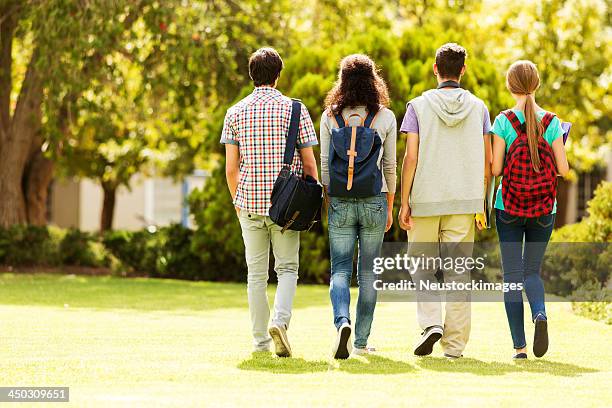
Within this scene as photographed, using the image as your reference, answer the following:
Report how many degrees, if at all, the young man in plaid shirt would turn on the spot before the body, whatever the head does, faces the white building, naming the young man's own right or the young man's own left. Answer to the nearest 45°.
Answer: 0° — they already face it

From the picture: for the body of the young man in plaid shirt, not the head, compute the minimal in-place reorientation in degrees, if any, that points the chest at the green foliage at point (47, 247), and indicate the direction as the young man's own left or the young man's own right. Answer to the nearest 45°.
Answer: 0° — they already face it

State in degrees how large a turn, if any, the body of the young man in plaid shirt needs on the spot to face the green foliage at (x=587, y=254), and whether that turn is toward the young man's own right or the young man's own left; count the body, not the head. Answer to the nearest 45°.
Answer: approximately 45° to the young man's own right

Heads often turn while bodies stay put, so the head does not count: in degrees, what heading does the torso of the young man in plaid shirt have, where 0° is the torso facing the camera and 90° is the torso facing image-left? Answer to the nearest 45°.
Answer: approximately 180°

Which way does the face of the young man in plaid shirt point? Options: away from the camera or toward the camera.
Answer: away from the camera

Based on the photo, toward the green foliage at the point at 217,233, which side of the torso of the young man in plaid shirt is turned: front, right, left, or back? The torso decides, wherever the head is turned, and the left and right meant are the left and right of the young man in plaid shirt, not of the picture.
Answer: front

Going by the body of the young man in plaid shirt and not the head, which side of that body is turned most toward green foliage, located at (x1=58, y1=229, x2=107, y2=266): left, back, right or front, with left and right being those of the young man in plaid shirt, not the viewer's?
front

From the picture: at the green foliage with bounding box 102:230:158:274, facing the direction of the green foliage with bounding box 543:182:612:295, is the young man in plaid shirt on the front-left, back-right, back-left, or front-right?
front-right
